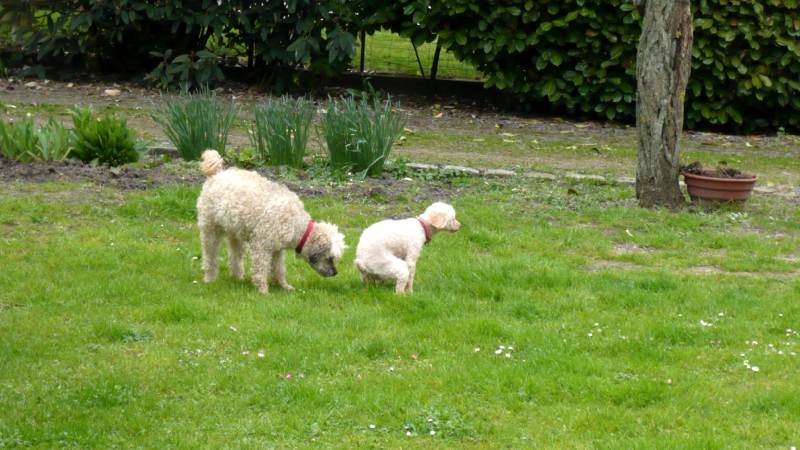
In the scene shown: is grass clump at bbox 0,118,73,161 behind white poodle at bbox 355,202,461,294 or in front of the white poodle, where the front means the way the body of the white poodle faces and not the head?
behind

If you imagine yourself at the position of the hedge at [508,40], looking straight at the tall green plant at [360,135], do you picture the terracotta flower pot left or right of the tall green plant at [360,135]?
left

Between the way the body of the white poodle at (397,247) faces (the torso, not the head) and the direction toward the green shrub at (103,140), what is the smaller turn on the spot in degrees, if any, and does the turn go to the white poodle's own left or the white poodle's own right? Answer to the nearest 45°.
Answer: approximately 135° to the white poodle's own left

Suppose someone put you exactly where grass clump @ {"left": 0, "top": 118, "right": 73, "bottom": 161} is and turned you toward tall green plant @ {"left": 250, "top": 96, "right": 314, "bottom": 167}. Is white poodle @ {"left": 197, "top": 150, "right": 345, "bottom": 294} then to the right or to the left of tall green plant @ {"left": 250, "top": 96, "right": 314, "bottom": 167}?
right

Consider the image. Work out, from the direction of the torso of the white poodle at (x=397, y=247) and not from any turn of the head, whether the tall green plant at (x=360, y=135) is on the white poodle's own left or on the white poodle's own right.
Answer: on the white poodle's own left

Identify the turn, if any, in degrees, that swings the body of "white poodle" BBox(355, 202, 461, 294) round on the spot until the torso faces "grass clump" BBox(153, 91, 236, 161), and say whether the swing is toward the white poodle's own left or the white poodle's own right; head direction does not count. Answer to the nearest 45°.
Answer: approximately 135° to the white poodle's own left

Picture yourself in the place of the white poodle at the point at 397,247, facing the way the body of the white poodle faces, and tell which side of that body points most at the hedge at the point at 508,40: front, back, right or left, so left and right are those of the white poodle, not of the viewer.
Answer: left

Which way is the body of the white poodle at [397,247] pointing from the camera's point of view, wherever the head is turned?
to the viewer's right

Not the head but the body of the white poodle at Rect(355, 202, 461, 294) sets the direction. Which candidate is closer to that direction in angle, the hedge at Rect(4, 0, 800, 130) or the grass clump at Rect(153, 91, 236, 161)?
the hedge

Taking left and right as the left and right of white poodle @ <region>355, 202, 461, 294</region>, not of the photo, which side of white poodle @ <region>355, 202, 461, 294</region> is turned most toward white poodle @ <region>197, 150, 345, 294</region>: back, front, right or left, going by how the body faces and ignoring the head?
back
